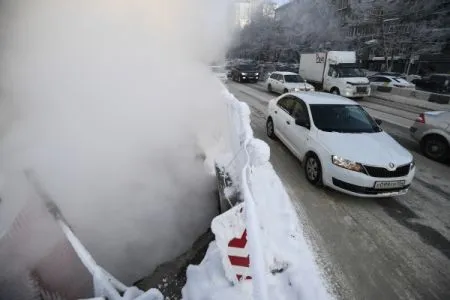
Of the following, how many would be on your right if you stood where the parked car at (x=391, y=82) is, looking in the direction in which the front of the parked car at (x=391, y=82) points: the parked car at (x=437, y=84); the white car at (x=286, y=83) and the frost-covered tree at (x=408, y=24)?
1

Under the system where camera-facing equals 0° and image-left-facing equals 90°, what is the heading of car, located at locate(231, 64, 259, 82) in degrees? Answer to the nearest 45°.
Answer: approximately 315°

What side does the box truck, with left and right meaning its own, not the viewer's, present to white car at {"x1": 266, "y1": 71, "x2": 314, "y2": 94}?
right

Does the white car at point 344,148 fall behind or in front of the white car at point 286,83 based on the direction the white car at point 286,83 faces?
in front

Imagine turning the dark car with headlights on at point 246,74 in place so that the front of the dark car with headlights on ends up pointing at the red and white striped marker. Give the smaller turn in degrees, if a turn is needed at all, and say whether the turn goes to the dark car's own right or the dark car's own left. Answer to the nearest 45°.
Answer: approximately 45° to the dark car's own right
